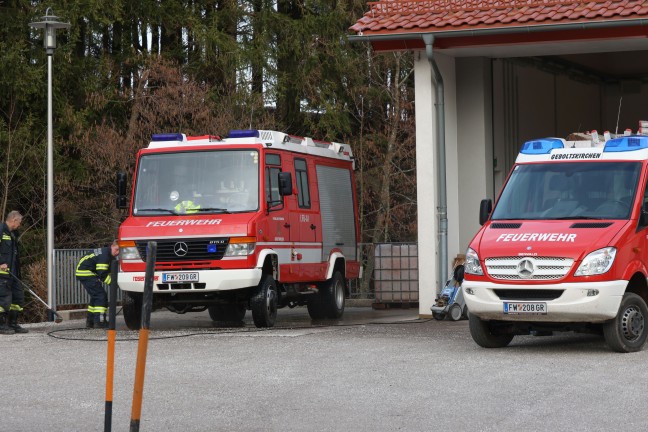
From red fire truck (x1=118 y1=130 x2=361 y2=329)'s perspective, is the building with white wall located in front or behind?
behind

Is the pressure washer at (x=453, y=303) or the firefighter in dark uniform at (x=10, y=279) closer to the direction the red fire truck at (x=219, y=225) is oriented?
the firefighter in dark uniform

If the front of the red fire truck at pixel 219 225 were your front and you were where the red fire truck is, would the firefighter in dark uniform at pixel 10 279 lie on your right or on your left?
on your right

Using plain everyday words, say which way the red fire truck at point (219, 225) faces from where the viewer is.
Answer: facing the viewer and to the left of the viewer

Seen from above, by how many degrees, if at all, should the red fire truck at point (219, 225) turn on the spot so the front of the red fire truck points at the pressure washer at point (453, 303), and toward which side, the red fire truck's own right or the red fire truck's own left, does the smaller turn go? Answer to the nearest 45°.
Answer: approximately 135° to the red fire truck's own left

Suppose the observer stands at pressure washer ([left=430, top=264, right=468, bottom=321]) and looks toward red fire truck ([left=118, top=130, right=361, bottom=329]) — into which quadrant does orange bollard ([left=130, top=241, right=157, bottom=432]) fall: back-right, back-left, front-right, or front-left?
front-left

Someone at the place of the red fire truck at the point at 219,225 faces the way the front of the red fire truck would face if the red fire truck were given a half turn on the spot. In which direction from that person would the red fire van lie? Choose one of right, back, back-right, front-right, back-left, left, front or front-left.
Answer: right
